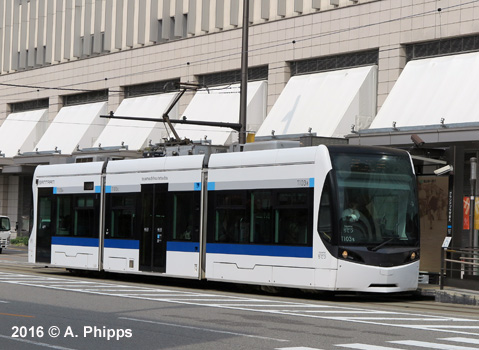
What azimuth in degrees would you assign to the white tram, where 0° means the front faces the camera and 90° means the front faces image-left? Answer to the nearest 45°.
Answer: approximately 315°

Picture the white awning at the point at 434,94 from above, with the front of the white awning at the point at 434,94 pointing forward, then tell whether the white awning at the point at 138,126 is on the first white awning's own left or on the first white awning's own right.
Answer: on the first white awning's own right

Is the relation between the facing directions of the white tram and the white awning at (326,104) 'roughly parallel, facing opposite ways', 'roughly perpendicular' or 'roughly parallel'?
roughly perpendicular

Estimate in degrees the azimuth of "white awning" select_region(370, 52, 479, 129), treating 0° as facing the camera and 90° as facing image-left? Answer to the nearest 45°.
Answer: approximately 45°
